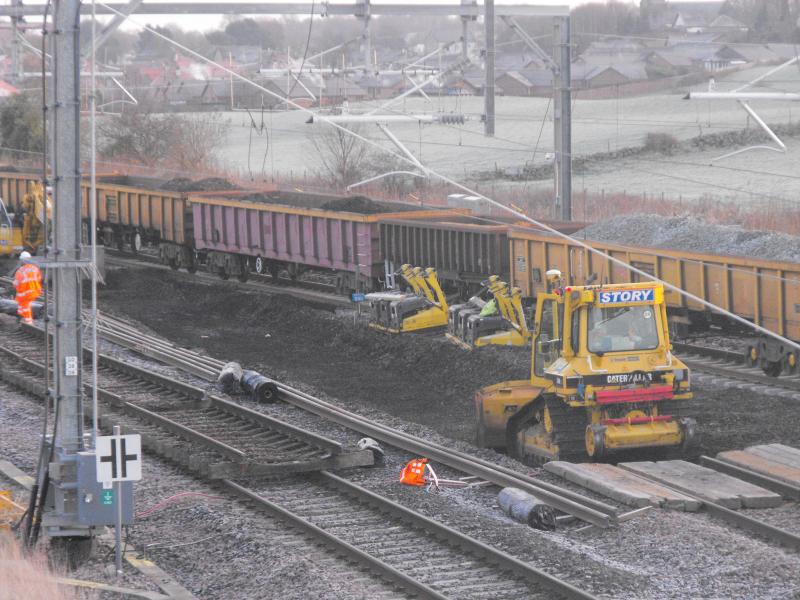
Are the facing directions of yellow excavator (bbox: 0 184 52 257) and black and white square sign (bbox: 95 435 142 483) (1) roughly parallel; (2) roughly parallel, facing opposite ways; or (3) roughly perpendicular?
roughly perpendicular

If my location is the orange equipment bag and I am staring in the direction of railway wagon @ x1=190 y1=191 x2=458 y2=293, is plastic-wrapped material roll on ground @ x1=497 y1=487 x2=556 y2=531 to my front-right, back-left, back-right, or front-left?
back-right

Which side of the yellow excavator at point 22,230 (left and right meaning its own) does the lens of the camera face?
right

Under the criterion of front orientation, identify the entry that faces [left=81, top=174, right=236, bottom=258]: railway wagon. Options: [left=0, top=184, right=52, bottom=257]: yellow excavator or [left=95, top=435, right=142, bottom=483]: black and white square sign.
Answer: the yellow excavator

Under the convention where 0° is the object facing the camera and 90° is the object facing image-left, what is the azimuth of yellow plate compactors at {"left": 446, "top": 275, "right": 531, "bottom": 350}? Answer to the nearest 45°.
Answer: approximately 45°

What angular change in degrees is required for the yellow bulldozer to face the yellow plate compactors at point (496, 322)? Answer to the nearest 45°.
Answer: approximately 45° to its right

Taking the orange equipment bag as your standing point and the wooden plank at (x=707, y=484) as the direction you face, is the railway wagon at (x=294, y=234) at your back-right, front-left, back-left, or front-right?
back-left

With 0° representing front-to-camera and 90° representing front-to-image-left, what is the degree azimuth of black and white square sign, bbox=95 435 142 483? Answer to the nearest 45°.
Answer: approximately 0°

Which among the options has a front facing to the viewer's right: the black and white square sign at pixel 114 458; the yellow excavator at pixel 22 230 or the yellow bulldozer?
the yellow excavator
